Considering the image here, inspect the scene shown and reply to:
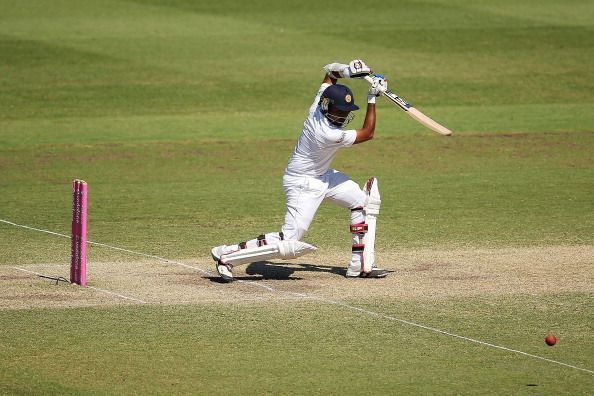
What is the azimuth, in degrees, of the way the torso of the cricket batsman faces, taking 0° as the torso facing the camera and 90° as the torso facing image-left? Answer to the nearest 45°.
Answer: approximately 270°
